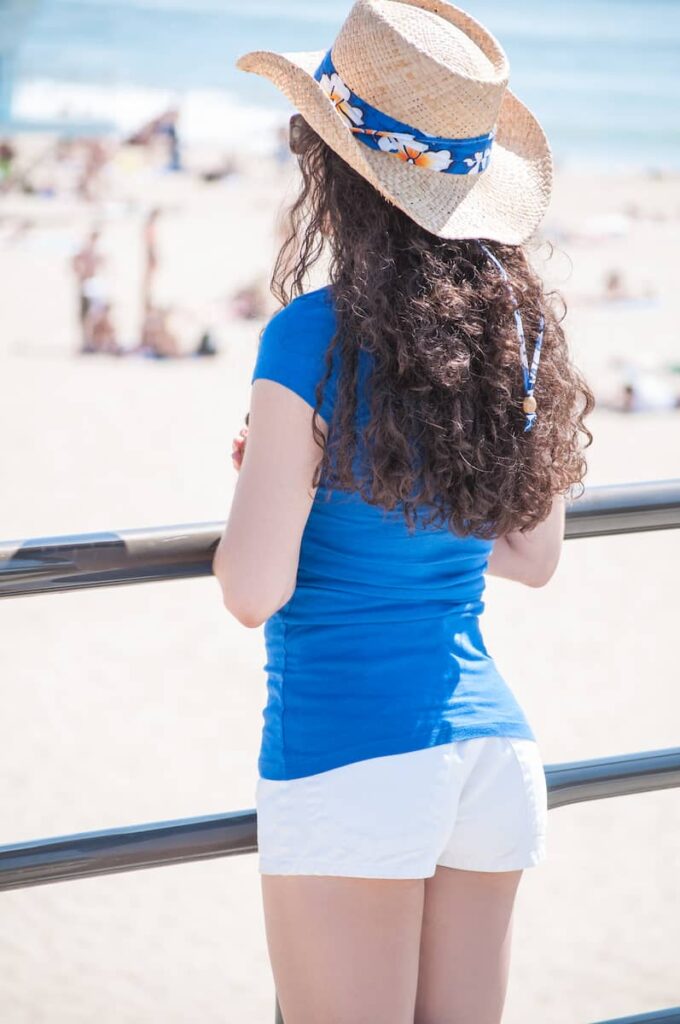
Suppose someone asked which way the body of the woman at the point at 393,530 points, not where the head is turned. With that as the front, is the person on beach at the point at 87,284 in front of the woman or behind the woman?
in front

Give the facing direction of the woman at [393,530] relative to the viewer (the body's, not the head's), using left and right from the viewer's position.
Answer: facing away from the viewer and to the left of the viewer
